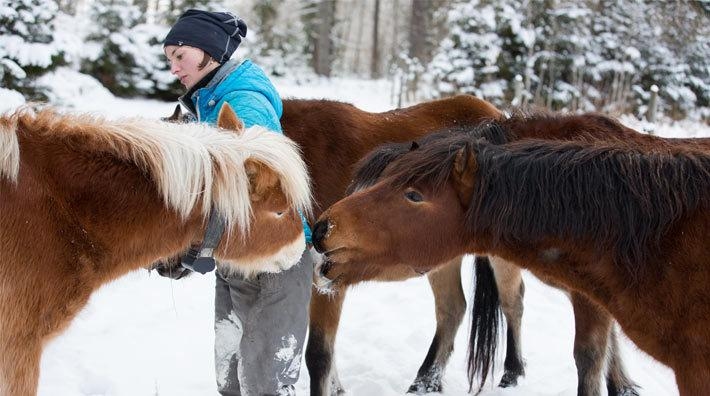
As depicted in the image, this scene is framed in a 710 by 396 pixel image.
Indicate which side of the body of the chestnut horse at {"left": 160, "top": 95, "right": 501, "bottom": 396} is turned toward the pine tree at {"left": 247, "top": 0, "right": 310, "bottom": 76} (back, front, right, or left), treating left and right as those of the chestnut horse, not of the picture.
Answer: right

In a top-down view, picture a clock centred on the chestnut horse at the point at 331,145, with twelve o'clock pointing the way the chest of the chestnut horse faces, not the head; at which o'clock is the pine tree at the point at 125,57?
The pine tree is roughly at 2 o'clock from the chestnut horse.

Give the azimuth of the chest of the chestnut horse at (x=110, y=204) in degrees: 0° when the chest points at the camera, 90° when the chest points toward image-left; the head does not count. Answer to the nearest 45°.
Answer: approximately 270°

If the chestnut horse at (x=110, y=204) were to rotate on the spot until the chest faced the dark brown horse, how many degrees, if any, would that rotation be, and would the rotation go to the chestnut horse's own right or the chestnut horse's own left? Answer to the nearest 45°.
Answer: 0° — it already faces it

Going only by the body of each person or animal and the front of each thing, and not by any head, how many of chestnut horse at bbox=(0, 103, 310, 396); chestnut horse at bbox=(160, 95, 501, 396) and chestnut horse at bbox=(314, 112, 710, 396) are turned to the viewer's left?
2

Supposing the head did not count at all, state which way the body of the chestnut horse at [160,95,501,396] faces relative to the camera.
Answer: to the viewer's left

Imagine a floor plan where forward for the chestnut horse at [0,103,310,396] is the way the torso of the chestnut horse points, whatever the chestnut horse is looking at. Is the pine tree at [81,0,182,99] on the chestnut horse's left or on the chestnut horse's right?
on the chestnut horse's left

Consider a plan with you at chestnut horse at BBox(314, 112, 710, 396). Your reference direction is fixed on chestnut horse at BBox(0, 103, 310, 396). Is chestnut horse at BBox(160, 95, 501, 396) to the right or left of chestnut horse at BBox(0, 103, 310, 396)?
right

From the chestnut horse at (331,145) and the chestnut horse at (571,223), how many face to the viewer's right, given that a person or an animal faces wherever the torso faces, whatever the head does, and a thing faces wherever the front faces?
0

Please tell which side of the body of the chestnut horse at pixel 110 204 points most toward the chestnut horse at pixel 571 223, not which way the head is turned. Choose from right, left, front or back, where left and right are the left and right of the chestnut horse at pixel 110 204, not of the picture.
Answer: front

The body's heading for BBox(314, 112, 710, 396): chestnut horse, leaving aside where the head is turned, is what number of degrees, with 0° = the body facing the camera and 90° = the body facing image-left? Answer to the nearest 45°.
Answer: approximately 90°

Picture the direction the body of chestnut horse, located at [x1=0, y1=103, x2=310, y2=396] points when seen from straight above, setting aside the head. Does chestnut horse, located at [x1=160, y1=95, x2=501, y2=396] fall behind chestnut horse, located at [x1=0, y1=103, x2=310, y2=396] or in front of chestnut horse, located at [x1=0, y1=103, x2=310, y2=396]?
in front

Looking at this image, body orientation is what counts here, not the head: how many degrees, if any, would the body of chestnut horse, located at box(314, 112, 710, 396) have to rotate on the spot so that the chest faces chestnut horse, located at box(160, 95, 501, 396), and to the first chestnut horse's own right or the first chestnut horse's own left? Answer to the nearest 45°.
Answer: approximately 45° to the first chestnut horse's own right

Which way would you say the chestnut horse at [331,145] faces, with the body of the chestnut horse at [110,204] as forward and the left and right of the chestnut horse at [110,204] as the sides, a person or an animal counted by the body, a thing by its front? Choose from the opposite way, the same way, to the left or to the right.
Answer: the opposite way

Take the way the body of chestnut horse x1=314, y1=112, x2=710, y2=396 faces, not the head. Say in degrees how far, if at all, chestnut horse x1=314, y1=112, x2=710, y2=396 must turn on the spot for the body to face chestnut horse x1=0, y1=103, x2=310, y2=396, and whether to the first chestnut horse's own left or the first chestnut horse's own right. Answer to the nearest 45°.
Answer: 0° — it already faces it

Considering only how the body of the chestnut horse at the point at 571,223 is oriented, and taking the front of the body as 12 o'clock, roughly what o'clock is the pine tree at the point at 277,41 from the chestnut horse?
The pine tree is roughly at 2 o'clock from the chestnut horse.
